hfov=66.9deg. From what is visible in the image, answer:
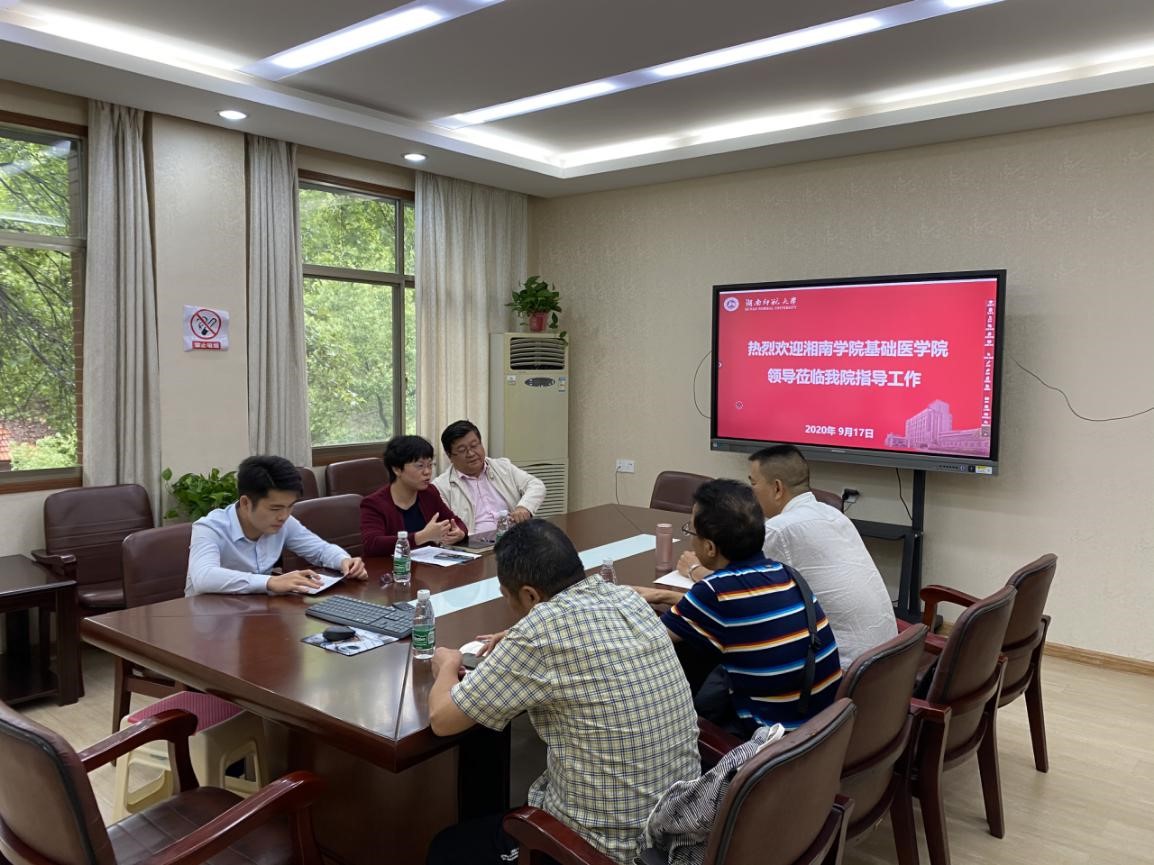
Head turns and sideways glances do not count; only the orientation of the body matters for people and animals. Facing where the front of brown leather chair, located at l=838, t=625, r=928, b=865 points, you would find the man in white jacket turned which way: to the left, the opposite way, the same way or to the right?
the opposite way

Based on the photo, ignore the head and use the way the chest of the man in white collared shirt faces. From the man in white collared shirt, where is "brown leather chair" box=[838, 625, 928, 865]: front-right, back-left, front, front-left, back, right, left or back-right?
back-left

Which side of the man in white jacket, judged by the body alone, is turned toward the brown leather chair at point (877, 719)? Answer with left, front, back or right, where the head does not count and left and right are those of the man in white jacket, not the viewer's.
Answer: front

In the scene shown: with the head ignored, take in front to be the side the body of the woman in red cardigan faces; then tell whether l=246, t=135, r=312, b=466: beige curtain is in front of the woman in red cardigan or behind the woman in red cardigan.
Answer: behind

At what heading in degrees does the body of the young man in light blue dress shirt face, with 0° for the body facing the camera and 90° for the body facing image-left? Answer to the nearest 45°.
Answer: approximately 315°

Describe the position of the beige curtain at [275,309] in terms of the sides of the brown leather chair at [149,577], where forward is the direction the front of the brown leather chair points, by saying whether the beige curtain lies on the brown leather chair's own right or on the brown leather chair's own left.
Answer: on the brown leather chair's own left

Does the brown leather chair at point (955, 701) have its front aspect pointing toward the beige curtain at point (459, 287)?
yes

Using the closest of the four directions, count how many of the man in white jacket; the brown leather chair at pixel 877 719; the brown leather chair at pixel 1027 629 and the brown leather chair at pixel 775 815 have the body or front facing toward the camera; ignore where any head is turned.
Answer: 1

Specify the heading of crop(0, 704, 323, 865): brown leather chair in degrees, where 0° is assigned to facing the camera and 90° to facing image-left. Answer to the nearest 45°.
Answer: approximately 225°

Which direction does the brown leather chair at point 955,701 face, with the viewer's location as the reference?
facing away from the viewer and to the left of the viewer

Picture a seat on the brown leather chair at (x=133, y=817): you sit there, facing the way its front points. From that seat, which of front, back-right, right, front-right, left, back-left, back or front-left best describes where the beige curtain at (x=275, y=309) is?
front-left

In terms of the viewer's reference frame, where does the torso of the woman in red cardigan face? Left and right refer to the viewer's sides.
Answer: facing the viewer and to the right of the viewer

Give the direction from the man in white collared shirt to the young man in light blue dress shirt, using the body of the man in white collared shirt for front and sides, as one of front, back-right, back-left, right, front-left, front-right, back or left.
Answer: front-left

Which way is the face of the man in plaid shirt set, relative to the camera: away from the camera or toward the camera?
away from the camera

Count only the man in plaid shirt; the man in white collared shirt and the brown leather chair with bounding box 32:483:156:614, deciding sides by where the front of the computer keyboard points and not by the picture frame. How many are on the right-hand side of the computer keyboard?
1

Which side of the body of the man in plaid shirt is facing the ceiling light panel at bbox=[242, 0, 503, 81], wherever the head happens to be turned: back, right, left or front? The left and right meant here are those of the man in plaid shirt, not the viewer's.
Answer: front

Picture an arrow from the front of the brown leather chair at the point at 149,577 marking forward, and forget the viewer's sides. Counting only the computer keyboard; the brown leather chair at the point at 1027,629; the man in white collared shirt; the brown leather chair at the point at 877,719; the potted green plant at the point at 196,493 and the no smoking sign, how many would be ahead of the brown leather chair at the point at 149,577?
4
